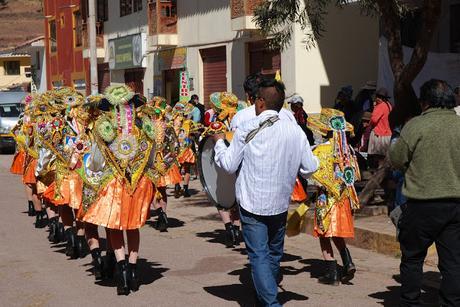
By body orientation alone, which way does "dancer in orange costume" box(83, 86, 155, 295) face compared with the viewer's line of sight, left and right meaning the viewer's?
facing away from the viewer

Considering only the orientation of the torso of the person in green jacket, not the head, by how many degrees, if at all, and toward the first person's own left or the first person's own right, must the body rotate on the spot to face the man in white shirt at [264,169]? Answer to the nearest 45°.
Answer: approximately 90° to the first person's own left

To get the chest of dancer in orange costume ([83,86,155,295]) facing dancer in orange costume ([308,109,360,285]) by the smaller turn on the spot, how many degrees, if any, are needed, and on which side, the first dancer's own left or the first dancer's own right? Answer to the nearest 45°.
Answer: approximately 90° to the first dancer's own right

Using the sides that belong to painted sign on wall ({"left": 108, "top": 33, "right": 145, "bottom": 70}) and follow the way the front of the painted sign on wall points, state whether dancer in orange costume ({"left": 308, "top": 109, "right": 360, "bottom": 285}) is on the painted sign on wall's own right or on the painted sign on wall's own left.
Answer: on the painted sign on wall's own left

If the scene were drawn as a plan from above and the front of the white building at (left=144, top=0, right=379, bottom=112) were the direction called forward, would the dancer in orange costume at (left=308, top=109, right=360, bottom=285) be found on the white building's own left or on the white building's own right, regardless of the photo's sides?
on the white building's own left

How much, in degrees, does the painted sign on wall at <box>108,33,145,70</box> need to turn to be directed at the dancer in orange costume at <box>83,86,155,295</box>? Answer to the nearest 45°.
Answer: approximately 45° to its left

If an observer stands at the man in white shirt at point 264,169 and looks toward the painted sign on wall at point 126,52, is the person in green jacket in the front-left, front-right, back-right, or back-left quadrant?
back-right

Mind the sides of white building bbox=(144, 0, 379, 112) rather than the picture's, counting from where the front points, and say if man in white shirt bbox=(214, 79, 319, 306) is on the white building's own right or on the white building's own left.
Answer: on the white building's own left

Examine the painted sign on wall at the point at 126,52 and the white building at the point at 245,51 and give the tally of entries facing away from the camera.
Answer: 0

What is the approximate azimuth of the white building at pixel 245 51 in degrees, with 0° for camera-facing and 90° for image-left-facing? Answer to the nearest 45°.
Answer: approximately 45°

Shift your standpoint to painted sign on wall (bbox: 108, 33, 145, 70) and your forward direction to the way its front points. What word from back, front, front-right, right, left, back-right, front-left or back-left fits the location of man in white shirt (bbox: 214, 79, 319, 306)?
front-left

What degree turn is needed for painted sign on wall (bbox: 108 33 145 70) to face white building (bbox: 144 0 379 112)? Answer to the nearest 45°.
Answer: approximately 45° to its left

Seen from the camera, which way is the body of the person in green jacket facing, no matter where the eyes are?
away from the camera

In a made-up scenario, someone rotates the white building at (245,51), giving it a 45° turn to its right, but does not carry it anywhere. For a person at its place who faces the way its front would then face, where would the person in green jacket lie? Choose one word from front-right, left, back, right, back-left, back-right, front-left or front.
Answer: left
